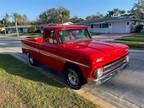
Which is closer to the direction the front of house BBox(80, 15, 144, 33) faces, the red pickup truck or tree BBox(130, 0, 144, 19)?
the red pickup truck

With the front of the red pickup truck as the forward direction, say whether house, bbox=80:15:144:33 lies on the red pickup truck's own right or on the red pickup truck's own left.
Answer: on the red pickup truck's own left

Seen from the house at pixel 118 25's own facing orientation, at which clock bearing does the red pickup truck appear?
The red pickup truck is roughly at 12 o'clock from the house.

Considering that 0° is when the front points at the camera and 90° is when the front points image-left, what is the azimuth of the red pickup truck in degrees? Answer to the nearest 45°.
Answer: approximately 315°

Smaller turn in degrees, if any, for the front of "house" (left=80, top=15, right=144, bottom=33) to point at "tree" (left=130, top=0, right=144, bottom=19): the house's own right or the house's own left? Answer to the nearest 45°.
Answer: approximately 90° to the house's own left

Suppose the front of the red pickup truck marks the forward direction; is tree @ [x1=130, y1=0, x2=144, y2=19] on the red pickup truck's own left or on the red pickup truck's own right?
on the red pickup truck's own left
